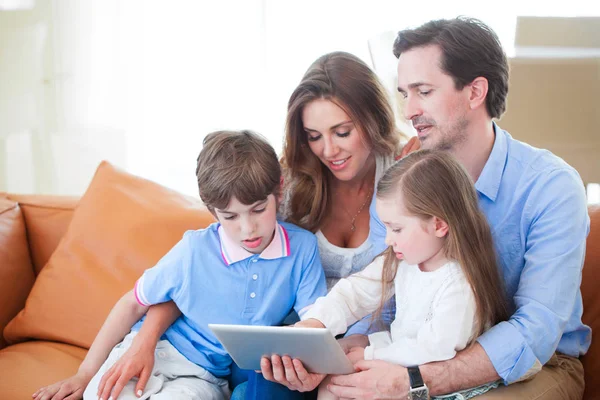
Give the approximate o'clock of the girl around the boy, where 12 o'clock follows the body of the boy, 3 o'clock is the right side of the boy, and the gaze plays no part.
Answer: The girl is roughly at 10 o'clock from the boy.

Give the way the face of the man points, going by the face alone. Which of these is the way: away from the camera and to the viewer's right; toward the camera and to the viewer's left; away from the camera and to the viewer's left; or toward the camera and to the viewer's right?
toward the camera and to the viewer's left

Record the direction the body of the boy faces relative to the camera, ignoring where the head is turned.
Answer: toward the camera

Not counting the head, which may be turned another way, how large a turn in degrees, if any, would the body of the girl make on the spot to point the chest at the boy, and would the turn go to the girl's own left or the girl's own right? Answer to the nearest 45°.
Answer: approximately 45° to the girl's own right

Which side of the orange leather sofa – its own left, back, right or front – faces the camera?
front

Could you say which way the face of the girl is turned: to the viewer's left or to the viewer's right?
to the viewer's left
